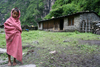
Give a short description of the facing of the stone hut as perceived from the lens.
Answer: facing the viewer and to the left of the viewer

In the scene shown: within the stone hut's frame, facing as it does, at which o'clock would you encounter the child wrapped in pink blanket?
The child wrapped in pink blanket is roughly at 11 o'clock from the stone hut.
